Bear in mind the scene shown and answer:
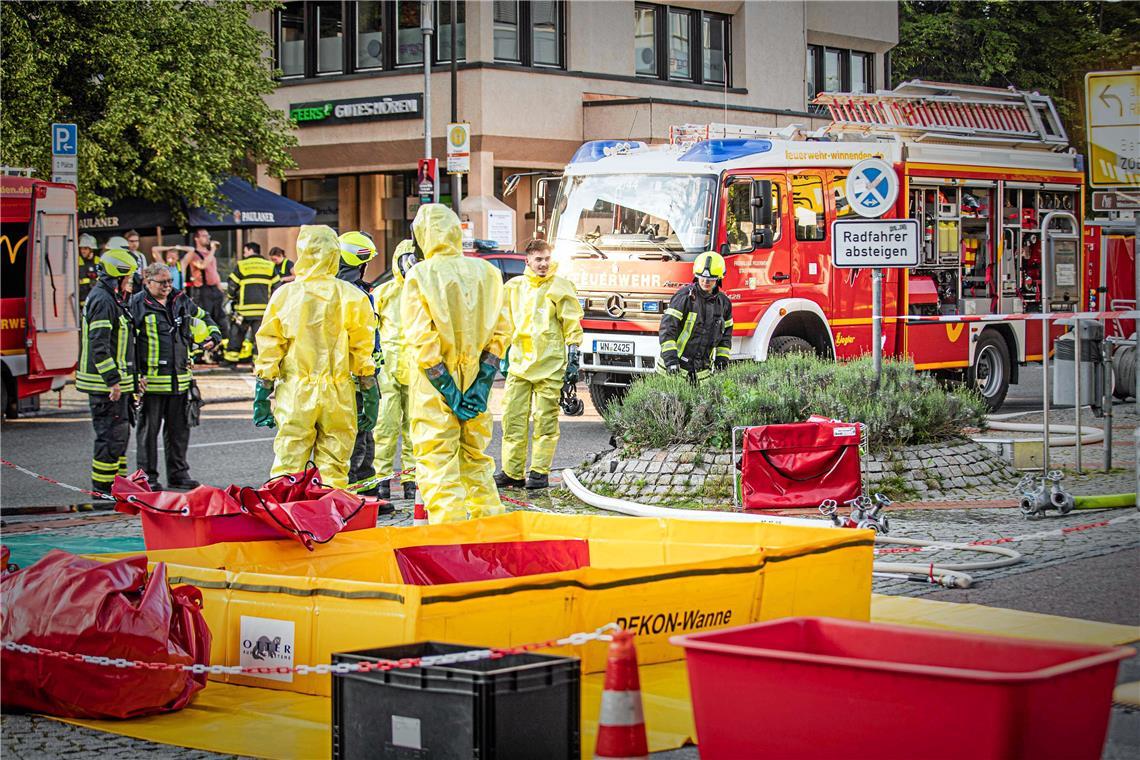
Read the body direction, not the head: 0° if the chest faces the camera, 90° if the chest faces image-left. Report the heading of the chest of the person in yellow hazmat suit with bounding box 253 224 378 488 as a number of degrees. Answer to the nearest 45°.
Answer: approximately 180°

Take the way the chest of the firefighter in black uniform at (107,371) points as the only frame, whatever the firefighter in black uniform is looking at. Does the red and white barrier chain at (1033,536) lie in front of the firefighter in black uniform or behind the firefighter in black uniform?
in front

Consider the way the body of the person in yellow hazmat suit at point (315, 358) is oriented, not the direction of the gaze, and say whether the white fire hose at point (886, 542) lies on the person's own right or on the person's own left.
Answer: on the person's own right

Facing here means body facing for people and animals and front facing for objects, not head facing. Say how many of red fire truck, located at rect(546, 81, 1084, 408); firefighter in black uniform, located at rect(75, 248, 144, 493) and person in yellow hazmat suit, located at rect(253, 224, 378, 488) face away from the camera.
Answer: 1

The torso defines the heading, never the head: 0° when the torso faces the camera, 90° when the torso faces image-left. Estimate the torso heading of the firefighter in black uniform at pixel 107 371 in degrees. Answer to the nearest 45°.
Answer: approximately 270°

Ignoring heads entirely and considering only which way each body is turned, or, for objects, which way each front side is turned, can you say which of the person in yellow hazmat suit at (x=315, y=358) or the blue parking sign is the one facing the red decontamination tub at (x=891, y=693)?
the blue parking sign

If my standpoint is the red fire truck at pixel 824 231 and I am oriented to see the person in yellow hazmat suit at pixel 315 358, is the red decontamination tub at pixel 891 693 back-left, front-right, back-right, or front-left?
front-left

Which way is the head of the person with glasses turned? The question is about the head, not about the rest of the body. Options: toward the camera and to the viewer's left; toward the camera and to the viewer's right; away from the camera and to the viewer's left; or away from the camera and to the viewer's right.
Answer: toward the camera and to the viewer's right

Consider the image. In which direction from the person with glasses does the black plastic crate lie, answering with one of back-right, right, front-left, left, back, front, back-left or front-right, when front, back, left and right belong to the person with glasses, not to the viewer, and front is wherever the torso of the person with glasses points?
front-right

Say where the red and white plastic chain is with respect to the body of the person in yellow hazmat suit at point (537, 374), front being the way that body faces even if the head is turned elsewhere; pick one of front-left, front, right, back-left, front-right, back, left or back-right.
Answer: front-left

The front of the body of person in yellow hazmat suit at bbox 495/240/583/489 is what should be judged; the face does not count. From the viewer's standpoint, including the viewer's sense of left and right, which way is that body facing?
facing the viewer and to the left of the viewer

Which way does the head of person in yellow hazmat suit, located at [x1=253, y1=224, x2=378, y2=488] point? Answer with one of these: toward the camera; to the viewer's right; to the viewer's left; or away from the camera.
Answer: away from the camera

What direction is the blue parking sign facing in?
toward the camera

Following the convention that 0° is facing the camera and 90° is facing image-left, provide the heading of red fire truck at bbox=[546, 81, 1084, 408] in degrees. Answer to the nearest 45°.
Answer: approximately 45°

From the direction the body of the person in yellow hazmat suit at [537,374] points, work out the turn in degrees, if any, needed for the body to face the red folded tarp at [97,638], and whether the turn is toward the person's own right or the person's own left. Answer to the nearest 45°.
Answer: approximately 45° to the person's own left
